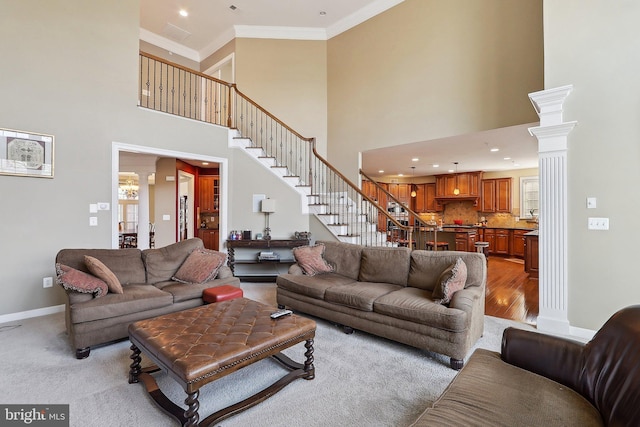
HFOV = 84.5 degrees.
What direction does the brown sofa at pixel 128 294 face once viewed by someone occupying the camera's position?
facing the viewer and to the right of the viewer

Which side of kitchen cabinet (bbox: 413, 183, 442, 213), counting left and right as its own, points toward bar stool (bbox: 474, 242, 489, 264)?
front

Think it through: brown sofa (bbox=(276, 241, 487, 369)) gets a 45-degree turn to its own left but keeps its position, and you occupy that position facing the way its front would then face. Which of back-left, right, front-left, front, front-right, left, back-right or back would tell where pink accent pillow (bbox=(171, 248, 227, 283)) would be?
right

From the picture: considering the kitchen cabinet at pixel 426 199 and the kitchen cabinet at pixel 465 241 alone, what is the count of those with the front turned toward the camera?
2

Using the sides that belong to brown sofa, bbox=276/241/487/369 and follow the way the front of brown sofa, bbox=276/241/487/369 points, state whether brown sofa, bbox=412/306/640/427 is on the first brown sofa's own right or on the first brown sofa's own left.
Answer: on the first brown sofa's own left

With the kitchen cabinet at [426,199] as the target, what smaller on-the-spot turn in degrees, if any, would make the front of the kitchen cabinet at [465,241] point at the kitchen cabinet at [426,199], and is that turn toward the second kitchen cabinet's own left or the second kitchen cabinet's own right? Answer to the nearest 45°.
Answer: approximately 135° to the second kitchen cabinet's own right

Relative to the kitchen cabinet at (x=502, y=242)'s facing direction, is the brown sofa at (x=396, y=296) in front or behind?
in front

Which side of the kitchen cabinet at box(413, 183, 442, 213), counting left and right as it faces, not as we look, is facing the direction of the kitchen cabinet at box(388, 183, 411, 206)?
right

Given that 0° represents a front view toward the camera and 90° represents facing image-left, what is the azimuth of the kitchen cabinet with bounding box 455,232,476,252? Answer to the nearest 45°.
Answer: approximately 0°

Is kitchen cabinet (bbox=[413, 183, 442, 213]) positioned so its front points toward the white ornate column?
yes

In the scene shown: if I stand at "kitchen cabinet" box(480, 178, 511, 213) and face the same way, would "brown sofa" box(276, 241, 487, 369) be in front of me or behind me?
in front

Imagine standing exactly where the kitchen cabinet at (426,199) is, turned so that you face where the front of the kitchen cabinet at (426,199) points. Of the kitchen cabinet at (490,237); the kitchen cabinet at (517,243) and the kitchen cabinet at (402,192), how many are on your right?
1
